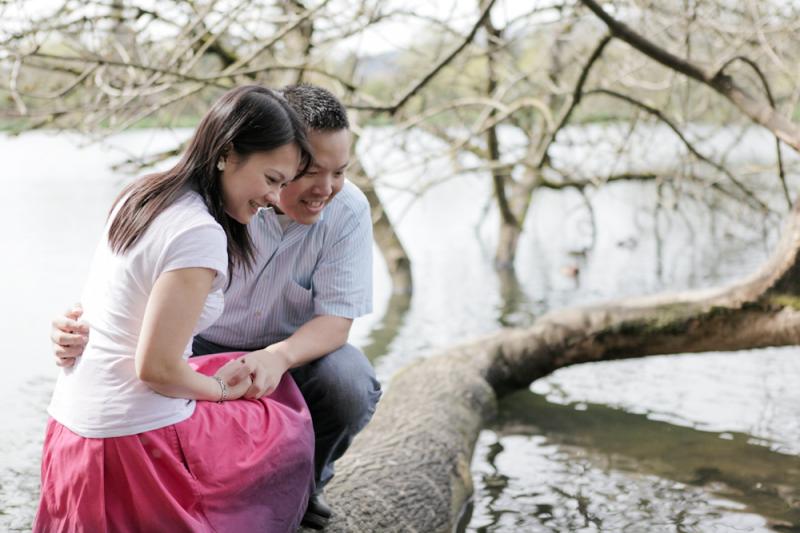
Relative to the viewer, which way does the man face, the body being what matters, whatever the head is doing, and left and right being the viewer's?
facing the viewer

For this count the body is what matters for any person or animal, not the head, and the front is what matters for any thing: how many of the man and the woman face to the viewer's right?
1

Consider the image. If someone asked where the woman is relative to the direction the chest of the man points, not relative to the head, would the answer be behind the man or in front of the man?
in front

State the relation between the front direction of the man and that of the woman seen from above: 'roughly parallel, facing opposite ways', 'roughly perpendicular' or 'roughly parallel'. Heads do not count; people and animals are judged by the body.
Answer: roughly perpendicular

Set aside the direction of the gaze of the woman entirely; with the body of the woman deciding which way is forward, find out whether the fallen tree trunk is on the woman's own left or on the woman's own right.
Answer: on the woman's own left

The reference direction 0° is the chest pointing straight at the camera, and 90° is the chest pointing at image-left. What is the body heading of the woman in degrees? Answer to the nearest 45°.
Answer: approximately 270°

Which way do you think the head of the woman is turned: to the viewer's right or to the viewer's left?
to the viewer's right
